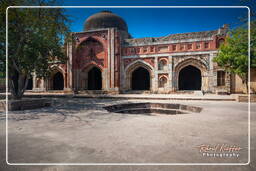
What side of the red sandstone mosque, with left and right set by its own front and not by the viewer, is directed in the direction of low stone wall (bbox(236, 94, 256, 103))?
left

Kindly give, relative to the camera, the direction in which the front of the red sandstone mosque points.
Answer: facing the viewer and to the left of the viewer

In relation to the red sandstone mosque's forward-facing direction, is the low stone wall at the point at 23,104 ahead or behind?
ahead

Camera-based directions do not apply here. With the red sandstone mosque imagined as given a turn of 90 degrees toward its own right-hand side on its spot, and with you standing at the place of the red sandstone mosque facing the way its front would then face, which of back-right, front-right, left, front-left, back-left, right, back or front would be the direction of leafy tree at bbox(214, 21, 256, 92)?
back
